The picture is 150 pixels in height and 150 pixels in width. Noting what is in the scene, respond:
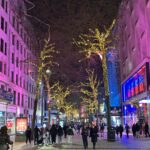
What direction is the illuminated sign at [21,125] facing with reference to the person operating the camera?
facing the viewer

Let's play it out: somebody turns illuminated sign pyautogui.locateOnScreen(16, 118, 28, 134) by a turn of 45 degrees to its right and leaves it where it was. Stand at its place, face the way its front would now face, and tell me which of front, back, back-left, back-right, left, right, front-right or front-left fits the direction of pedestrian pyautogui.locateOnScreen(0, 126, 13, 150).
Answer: front-left
